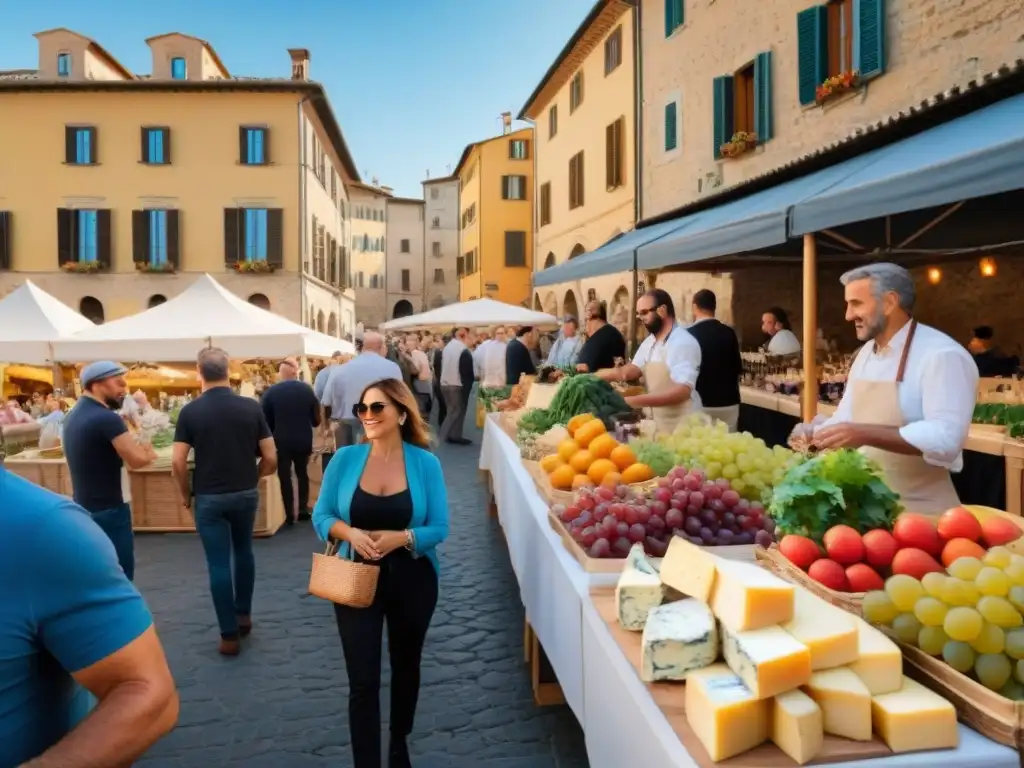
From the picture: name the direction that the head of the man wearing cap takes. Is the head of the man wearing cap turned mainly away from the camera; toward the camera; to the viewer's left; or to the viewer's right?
to the viewer's right

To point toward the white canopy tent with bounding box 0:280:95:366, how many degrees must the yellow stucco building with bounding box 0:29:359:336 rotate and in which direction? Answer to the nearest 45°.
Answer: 0° — it already faces it

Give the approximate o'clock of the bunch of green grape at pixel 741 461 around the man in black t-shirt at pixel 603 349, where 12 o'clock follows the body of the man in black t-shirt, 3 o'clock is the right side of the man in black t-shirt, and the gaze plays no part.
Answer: The bunch of green grape is roughly at 9 o'clock from the man in black t-shirt.

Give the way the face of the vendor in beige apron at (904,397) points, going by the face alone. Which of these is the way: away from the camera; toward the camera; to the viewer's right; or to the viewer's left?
to the viewer's left

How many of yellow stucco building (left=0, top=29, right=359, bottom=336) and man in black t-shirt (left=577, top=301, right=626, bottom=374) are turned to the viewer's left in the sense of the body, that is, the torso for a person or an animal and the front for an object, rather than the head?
1

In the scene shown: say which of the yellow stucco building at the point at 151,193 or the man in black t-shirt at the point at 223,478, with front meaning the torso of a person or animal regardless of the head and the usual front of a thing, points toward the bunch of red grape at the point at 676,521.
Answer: the yellow stucco building

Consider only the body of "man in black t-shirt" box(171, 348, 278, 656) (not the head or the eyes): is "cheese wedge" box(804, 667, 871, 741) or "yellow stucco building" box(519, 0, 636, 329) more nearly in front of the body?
the yellow stucco building

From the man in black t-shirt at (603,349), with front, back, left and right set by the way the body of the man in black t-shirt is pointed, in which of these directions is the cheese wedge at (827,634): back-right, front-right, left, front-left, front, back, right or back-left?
left

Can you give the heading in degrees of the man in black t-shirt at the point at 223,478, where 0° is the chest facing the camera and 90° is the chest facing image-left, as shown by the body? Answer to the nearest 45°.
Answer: approximately 180°

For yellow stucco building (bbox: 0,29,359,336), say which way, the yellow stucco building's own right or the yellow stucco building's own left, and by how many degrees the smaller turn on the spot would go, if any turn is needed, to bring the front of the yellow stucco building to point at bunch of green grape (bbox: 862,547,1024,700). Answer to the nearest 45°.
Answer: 0° — it already faces it

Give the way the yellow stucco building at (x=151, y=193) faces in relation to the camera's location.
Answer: facing the viewer

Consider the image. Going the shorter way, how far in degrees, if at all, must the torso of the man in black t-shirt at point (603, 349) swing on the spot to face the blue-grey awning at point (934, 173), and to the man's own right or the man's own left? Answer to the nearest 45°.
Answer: approximately 135° to the man's own left

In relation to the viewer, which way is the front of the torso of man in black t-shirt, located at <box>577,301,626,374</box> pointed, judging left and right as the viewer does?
facing to the left of the viewer

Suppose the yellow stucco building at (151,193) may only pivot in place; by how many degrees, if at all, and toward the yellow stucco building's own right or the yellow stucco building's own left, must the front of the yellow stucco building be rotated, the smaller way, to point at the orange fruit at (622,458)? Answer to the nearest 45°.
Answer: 0° — it already faces it

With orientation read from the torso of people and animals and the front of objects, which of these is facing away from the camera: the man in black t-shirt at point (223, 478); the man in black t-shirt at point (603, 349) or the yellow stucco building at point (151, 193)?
the man in black t-shirt at point (223, 478)

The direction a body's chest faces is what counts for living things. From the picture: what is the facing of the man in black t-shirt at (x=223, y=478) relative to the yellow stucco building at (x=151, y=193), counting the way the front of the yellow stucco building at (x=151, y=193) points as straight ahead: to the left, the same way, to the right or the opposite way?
the opposite way
